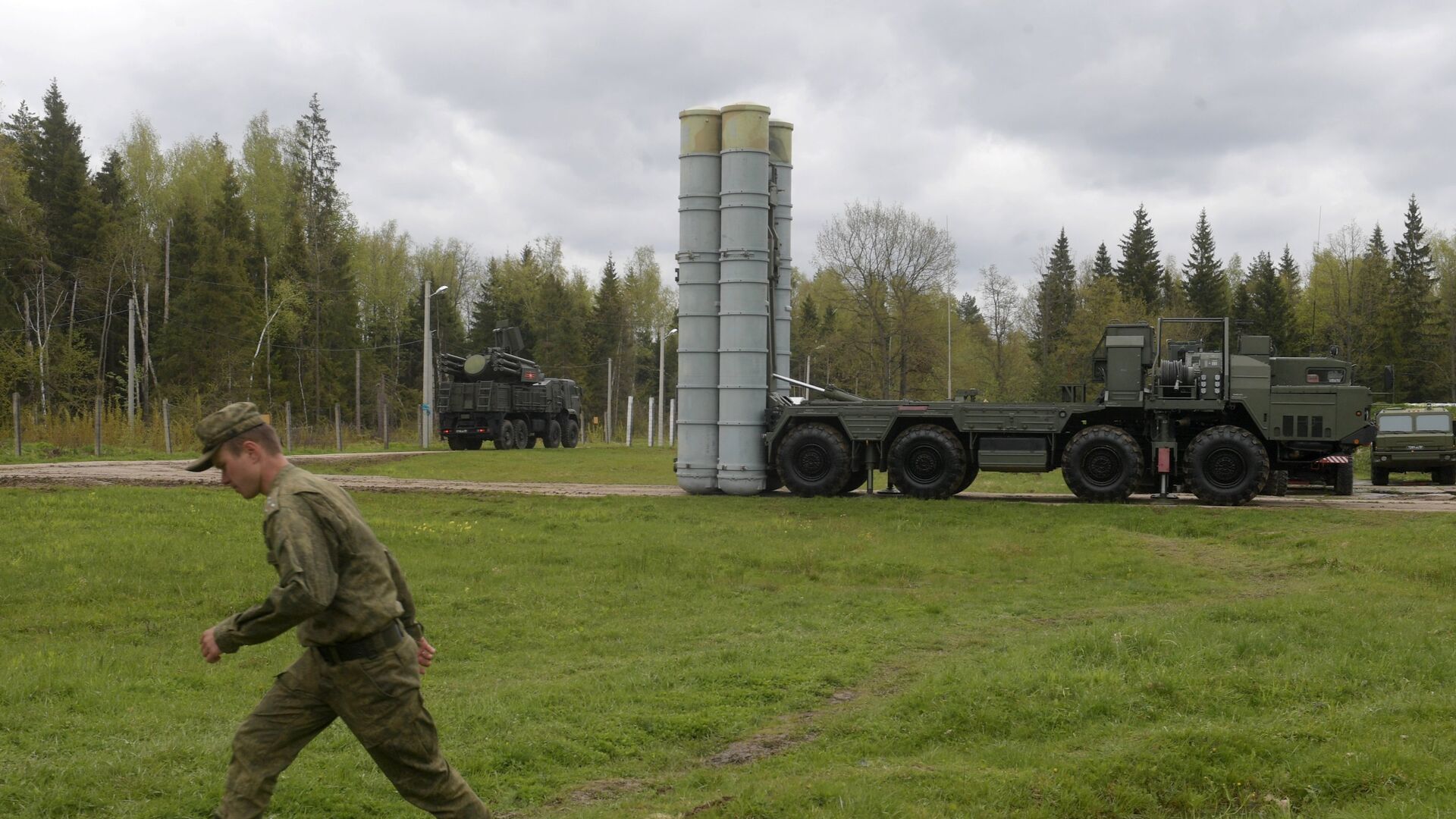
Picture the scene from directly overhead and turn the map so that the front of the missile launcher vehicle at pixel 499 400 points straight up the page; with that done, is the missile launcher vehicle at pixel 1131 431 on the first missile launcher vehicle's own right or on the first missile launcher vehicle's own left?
on the first missile launcher vehicle's own right

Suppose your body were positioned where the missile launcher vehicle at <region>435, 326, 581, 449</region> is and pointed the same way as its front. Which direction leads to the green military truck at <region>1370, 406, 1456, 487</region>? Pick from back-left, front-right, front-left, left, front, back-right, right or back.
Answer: right

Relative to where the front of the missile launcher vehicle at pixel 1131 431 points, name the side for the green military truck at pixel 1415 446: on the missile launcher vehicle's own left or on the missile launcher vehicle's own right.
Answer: on the missile launcher vehicle's own left

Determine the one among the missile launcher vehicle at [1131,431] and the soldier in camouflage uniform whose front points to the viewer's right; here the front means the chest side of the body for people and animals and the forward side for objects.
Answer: the missile launcher vehicle

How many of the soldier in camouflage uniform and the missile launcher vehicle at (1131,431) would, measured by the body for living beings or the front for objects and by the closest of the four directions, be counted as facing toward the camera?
0

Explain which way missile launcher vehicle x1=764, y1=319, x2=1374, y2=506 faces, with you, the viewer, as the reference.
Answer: facing to the right of the viewer

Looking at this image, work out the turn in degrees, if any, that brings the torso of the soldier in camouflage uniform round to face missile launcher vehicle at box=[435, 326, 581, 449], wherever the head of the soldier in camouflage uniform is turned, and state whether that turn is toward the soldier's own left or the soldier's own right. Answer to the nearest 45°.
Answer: approximately 90° to the soldier's own right

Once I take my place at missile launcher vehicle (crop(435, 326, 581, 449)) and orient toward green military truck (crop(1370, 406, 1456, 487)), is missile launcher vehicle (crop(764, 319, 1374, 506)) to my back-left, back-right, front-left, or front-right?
front-right

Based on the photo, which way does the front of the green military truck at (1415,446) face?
toward the camera

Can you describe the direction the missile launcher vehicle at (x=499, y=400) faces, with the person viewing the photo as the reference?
facing away from the viewer and to the right of the viewer

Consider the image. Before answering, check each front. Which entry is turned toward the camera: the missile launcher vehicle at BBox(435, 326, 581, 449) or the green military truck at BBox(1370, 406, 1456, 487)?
the green military truck

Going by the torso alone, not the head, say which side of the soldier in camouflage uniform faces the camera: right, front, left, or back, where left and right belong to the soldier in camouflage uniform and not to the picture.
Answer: left

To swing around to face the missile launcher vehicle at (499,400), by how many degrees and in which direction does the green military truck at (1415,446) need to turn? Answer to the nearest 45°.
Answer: approximately 90° to its right

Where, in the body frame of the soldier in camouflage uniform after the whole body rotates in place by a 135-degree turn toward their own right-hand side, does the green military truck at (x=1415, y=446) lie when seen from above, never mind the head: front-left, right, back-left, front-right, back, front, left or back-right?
front

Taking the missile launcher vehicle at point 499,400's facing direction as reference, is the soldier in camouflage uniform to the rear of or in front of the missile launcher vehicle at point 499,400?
to the rear
